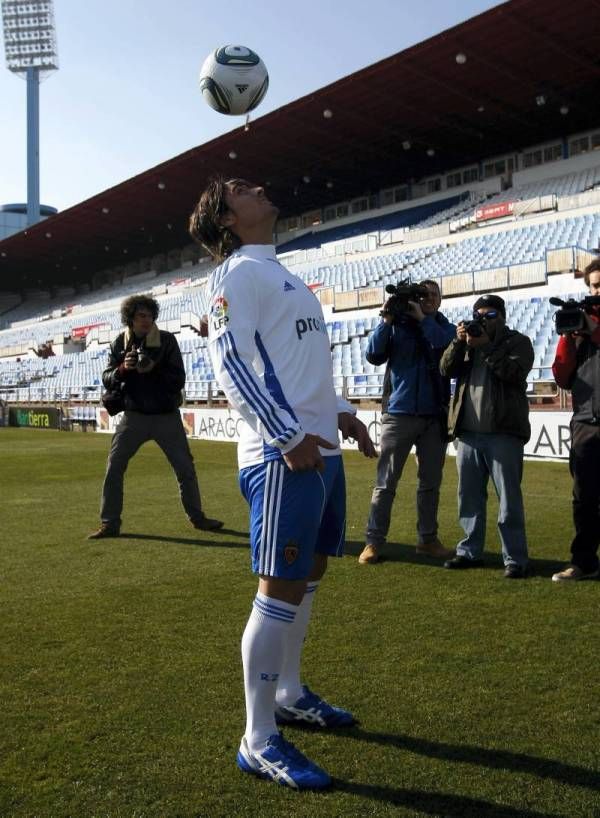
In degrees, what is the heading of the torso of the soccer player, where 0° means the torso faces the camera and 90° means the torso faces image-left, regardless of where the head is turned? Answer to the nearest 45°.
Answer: approximately 315°

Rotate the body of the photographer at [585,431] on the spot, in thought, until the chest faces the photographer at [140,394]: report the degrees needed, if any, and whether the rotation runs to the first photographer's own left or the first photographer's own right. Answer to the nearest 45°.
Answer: approximately 45° to the first photographer's own right

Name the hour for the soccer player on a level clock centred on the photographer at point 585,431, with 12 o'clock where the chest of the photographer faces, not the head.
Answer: The soccer player is roughly at 11 o'clock from the photographer.

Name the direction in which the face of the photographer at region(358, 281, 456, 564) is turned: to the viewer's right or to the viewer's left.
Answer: to the viewer's left

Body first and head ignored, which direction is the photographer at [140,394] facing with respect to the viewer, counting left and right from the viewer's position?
facing the viewer

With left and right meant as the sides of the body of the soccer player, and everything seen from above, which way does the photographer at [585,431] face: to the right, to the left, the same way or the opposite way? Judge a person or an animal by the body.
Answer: to the right

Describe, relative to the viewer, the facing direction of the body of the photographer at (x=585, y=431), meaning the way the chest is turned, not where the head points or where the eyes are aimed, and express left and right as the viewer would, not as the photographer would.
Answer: facing the viewer and to the left of the viewer

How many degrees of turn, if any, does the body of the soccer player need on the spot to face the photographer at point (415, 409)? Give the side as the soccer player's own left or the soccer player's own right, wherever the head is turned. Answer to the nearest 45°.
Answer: approximately 135° to the soccer player's own left

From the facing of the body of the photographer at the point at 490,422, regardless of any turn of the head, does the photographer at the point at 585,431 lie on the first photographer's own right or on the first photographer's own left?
on the first photographer's own left

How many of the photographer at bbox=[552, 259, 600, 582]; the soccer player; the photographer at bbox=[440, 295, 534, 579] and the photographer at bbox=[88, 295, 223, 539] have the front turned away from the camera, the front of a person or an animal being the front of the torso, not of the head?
0

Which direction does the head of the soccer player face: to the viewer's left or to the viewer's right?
to the viewer's right

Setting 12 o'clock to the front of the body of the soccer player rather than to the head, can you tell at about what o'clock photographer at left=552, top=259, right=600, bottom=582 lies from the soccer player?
The photographer is roughly at 9 o'clock from the soccer player.
